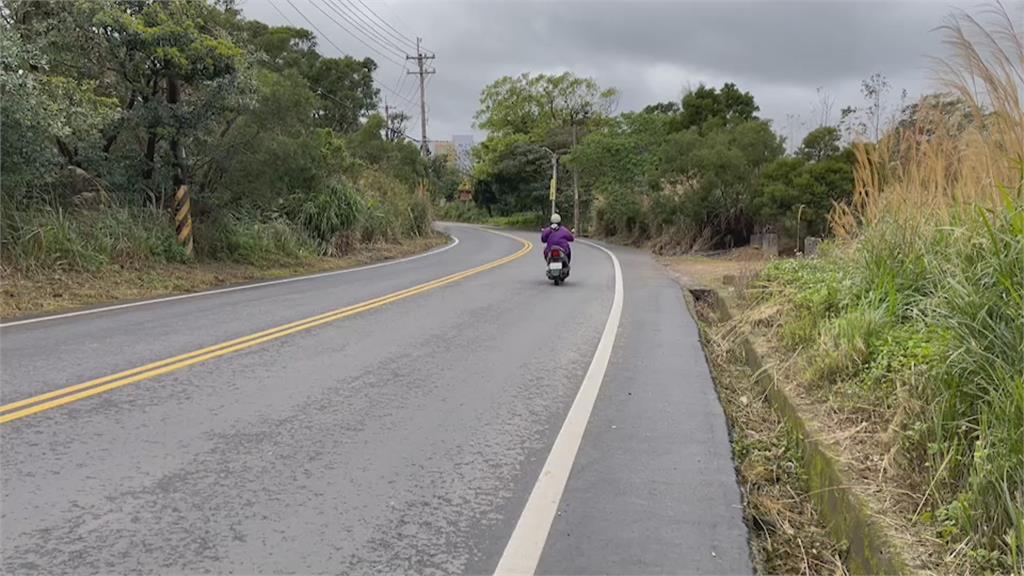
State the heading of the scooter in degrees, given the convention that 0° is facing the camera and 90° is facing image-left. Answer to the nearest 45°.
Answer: approximately 180°

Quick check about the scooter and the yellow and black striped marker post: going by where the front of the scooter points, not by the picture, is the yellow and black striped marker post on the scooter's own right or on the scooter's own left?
on the scooter's own left

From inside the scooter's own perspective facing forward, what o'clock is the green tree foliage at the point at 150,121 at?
The green tree foliage is roughly at 9 o'clock from the scooter.
